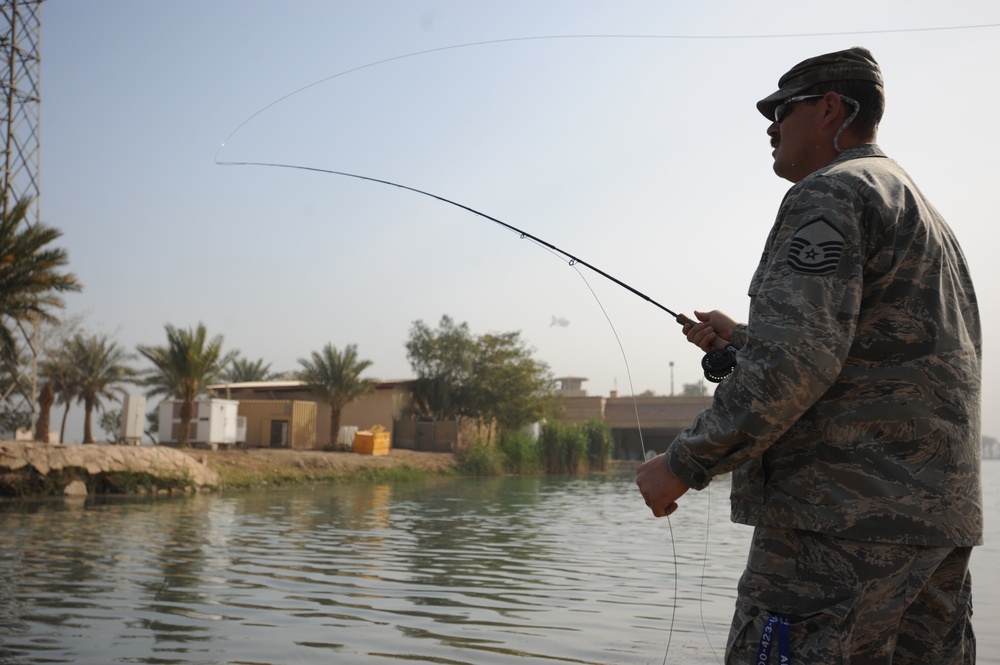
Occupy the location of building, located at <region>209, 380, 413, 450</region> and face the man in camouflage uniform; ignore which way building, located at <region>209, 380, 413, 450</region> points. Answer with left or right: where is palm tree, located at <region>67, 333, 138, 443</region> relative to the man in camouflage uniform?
right

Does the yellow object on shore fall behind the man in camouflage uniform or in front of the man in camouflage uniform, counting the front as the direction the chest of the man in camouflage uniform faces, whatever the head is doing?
in front

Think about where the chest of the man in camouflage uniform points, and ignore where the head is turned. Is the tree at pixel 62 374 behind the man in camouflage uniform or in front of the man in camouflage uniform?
in front

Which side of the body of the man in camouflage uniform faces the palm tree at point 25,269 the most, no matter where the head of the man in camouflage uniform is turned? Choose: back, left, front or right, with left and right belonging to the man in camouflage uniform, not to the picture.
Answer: front

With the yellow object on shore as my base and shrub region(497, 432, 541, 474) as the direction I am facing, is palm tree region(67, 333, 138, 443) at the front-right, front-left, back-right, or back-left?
back-left

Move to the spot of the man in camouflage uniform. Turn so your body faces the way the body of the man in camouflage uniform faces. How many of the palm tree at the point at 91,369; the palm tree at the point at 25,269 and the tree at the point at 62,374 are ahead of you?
3

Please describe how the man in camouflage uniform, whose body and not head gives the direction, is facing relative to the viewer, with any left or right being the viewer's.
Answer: facing away from the viewer and to the left of the viewer

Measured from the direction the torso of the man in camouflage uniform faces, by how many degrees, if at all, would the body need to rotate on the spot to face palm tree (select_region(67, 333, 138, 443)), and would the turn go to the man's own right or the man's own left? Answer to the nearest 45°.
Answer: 0° — they already face it

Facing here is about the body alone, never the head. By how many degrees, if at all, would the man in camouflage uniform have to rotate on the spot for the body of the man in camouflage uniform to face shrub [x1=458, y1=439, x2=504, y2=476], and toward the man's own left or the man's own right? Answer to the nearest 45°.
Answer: approximately 45° to the man's own right
